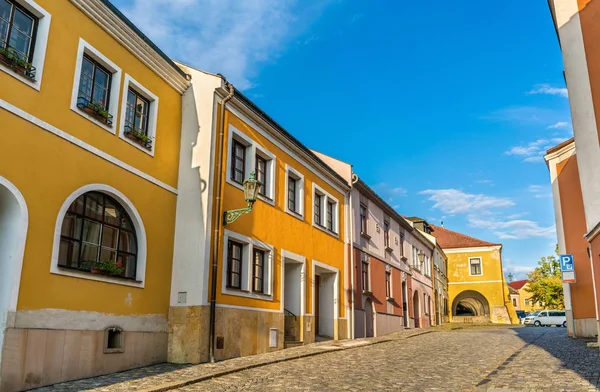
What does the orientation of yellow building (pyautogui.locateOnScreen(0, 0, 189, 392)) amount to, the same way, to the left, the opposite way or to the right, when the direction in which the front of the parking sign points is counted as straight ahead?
to the left

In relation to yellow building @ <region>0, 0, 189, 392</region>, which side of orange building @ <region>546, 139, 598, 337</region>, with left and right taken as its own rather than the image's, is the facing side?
front

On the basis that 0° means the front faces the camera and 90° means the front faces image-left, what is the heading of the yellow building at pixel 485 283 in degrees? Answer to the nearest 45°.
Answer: approximately 0°

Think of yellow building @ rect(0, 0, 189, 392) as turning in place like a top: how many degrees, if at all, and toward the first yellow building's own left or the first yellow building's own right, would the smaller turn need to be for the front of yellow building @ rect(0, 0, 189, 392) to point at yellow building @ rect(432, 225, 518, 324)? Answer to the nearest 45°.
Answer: approximately 90° to the first yellow building's own left

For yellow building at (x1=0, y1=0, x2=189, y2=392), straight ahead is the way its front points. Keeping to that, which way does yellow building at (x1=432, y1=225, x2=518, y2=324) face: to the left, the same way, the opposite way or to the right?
to the right

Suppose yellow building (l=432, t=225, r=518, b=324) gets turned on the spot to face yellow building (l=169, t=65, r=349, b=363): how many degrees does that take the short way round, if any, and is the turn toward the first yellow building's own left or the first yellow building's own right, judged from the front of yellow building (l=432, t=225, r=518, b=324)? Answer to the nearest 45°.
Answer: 0° — it already faces it

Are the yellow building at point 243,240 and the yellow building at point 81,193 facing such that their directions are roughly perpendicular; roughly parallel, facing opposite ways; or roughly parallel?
roughly parallel

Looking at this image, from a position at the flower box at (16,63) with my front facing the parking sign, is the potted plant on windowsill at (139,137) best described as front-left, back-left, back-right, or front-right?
front-left

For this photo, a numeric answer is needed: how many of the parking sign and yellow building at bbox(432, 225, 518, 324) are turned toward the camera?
2

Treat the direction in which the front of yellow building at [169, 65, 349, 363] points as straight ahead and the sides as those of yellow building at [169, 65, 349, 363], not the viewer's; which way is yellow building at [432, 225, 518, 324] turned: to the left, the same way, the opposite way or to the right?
to the right

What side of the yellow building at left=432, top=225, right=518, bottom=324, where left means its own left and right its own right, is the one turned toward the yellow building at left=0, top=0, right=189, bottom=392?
front

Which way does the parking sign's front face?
toward the camera

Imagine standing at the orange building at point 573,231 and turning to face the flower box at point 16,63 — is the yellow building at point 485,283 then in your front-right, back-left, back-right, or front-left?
back-right

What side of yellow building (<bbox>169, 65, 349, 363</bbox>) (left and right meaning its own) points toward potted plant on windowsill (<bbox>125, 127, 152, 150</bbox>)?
right

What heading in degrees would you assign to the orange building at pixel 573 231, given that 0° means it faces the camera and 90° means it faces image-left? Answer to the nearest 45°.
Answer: approximately 45°

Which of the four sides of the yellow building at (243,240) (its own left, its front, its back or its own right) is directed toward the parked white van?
left

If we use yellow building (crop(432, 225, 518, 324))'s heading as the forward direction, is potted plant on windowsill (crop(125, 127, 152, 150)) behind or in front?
in front
